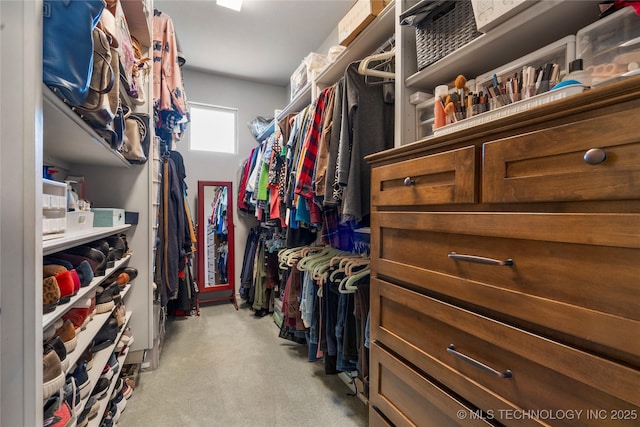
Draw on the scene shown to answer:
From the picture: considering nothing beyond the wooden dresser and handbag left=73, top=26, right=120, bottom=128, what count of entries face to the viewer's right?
1

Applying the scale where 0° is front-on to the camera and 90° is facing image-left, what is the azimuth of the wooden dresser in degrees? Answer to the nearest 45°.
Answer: approximately 45°

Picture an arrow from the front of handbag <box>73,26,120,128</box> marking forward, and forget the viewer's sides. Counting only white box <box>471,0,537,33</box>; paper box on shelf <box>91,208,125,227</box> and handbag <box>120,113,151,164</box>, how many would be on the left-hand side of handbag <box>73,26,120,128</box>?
2

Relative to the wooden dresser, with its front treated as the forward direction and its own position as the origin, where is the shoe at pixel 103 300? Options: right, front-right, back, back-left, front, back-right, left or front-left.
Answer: front-right

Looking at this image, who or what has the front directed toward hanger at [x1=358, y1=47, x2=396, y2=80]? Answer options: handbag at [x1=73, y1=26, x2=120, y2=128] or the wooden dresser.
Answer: the handbag

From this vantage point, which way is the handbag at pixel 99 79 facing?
to the viewer's right
